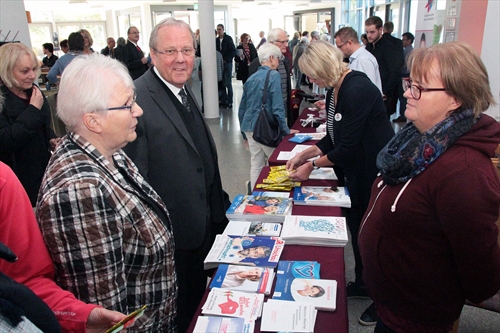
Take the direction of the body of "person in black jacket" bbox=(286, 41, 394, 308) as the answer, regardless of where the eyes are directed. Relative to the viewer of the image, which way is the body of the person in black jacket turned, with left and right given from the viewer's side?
facing to the left of the viewer

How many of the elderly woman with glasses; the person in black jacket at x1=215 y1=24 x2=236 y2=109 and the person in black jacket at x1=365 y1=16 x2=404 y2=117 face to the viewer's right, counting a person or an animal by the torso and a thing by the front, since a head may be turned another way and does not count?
1

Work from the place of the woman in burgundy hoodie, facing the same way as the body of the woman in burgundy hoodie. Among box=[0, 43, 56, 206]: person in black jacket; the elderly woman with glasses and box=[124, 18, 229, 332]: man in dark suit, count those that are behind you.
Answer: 0

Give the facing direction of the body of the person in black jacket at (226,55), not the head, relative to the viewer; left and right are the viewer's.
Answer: facing the viewer and to the left of the viewer

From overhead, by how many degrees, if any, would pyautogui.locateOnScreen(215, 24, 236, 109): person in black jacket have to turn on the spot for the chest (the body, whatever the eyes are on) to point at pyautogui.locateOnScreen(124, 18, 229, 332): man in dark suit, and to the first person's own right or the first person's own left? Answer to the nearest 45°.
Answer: approximately 45° to the first person's own left

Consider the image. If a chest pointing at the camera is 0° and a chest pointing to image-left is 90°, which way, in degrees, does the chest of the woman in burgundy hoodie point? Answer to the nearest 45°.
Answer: approximately 90°

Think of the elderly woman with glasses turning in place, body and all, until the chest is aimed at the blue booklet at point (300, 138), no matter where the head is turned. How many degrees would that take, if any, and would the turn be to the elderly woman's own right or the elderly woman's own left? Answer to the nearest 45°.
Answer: approximately 45° to the elderly woman's own left

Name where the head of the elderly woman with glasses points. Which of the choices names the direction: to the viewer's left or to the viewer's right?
to the viewer's right

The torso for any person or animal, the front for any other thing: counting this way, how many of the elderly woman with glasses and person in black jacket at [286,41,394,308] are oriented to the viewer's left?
1

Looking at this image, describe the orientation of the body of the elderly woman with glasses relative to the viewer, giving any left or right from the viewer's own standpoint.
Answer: facing to the right of the viewer

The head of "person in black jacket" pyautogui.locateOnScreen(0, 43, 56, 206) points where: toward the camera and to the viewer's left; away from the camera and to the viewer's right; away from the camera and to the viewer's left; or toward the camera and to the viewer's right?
toward the camera and to the viewer's right

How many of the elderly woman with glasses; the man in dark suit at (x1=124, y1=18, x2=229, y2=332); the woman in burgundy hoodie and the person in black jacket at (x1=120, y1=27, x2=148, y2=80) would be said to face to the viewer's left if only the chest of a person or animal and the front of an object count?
1
